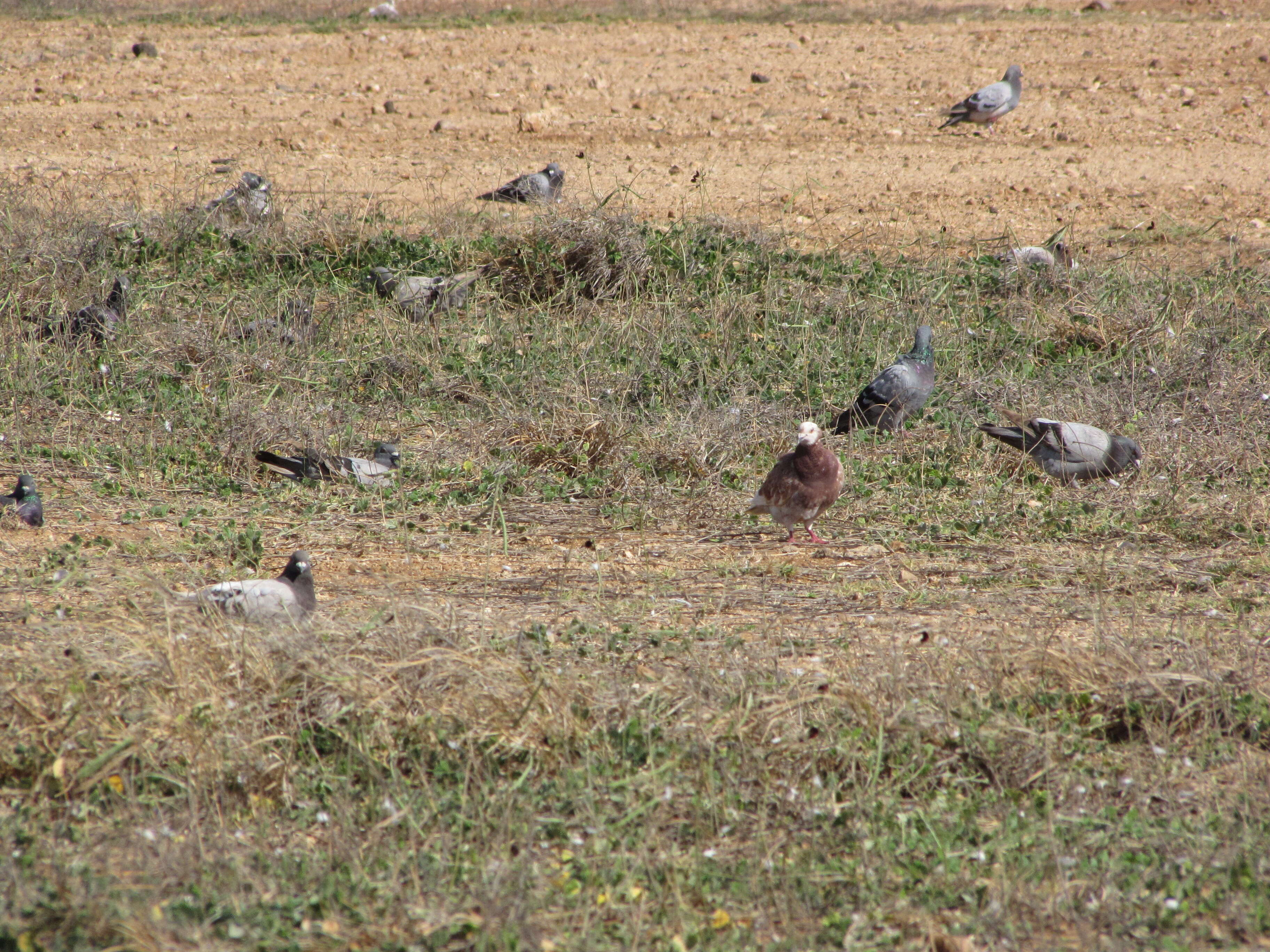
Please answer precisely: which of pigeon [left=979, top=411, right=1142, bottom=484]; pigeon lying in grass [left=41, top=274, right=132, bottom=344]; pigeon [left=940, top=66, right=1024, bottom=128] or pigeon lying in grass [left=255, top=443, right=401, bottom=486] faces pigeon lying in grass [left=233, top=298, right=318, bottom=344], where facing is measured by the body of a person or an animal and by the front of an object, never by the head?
pigeon lying in grass [left=41, top=274, right=132, bottom=344]

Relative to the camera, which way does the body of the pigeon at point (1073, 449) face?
to the viewer's right

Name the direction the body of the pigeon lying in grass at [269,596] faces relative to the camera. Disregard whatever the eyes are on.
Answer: to the viewer's right

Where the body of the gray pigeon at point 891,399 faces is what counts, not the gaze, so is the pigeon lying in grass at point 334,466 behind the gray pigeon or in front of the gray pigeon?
behind

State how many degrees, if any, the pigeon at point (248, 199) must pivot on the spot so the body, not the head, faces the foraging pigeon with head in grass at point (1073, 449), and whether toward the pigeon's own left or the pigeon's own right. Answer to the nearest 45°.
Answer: approximately 45° to the pigeon's own right

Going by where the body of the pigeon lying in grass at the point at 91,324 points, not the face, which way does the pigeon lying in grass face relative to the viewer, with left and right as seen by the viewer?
facing to the right of the viewer

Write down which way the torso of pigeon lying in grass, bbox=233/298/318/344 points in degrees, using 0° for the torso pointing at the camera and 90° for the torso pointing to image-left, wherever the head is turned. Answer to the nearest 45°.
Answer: approximately 270°

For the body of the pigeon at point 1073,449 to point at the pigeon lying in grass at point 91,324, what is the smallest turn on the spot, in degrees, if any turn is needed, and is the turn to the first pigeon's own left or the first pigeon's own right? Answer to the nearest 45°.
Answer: approximately 180°

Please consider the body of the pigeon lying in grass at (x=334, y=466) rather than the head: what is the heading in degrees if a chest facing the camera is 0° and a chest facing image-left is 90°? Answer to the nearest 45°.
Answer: approximately 270°
